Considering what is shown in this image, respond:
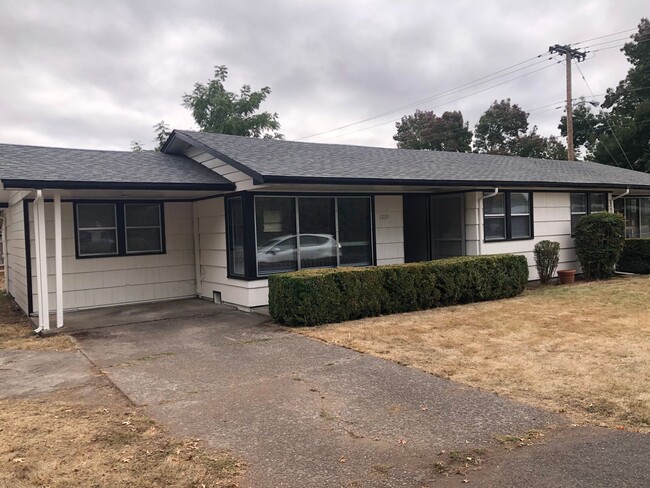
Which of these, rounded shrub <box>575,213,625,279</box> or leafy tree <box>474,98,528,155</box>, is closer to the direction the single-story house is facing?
the rounded shrub

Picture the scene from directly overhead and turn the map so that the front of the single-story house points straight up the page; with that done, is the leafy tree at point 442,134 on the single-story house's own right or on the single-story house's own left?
on the single-story house's own left

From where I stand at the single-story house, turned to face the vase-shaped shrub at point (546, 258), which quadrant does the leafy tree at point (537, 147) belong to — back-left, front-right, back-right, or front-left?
front-left

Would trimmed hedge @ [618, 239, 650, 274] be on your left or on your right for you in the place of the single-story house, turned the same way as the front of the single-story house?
on your left

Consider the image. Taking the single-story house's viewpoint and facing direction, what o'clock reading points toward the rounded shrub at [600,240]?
The rounded shrub is roughly at 10 o'clock from the single-story house.

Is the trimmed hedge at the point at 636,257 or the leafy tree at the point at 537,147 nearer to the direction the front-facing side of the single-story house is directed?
the trimmed hedge

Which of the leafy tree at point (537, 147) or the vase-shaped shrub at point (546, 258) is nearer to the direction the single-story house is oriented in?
the vase-shaped shrub

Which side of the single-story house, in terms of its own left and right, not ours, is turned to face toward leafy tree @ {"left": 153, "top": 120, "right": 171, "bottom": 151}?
back

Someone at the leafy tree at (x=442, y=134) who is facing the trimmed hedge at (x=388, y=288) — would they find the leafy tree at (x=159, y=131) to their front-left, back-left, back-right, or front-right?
front-right

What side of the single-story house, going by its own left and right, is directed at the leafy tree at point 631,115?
left

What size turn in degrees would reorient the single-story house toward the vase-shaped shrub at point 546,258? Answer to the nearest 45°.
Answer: approximately 45° to its left

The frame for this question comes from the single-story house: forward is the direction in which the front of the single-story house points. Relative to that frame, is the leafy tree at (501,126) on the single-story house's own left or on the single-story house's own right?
on the single-story house's own left

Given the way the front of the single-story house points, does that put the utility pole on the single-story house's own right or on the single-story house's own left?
on the single-story house's own left
